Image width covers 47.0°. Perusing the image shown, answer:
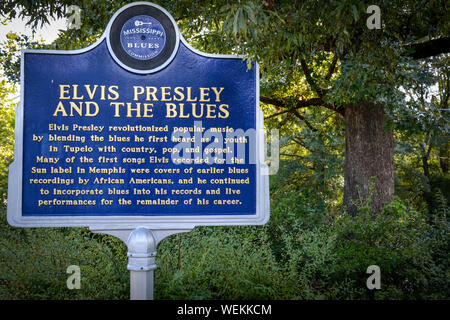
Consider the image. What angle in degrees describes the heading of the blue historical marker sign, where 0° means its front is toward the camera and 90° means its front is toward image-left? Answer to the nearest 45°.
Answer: approximately 0°

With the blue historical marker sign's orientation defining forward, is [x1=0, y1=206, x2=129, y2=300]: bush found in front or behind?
behind
